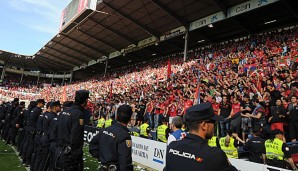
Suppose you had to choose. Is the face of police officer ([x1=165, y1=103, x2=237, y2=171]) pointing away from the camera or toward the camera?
away from the camera

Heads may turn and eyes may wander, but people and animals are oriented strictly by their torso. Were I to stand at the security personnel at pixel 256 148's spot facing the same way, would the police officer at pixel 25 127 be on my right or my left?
on my left

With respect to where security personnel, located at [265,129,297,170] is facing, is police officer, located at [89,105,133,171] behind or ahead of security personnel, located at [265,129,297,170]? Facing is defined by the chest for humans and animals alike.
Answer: behind

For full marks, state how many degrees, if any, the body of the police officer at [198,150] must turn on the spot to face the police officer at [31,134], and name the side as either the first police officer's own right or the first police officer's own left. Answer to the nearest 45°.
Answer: approximately 90° to the first police officer's own left

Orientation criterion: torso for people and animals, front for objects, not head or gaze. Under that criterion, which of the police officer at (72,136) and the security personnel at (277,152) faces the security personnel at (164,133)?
the police officer

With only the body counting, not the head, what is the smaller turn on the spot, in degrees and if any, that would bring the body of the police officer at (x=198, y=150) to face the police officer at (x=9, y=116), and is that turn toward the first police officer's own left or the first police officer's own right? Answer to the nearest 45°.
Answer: approximately 90° to the first police officer's own left

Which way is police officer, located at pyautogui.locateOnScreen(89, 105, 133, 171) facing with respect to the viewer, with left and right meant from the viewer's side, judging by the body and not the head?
facing away from the viewer and to the right of the viewer

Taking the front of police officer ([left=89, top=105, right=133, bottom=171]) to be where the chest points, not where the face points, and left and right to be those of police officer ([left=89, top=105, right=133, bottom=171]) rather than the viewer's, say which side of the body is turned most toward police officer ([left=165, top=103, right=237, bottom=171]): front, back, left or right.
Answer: right

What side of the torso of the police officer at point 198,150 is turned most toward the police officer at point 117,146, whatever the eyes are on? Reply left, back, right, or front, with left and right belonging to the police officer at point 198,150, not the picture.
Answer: left

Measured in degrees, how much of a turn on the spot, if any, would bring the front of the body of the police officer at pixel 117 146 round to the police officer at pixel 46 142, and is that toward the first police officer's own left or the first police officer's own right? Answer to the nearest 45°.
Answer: approximately 90° to the first police officer's own left
